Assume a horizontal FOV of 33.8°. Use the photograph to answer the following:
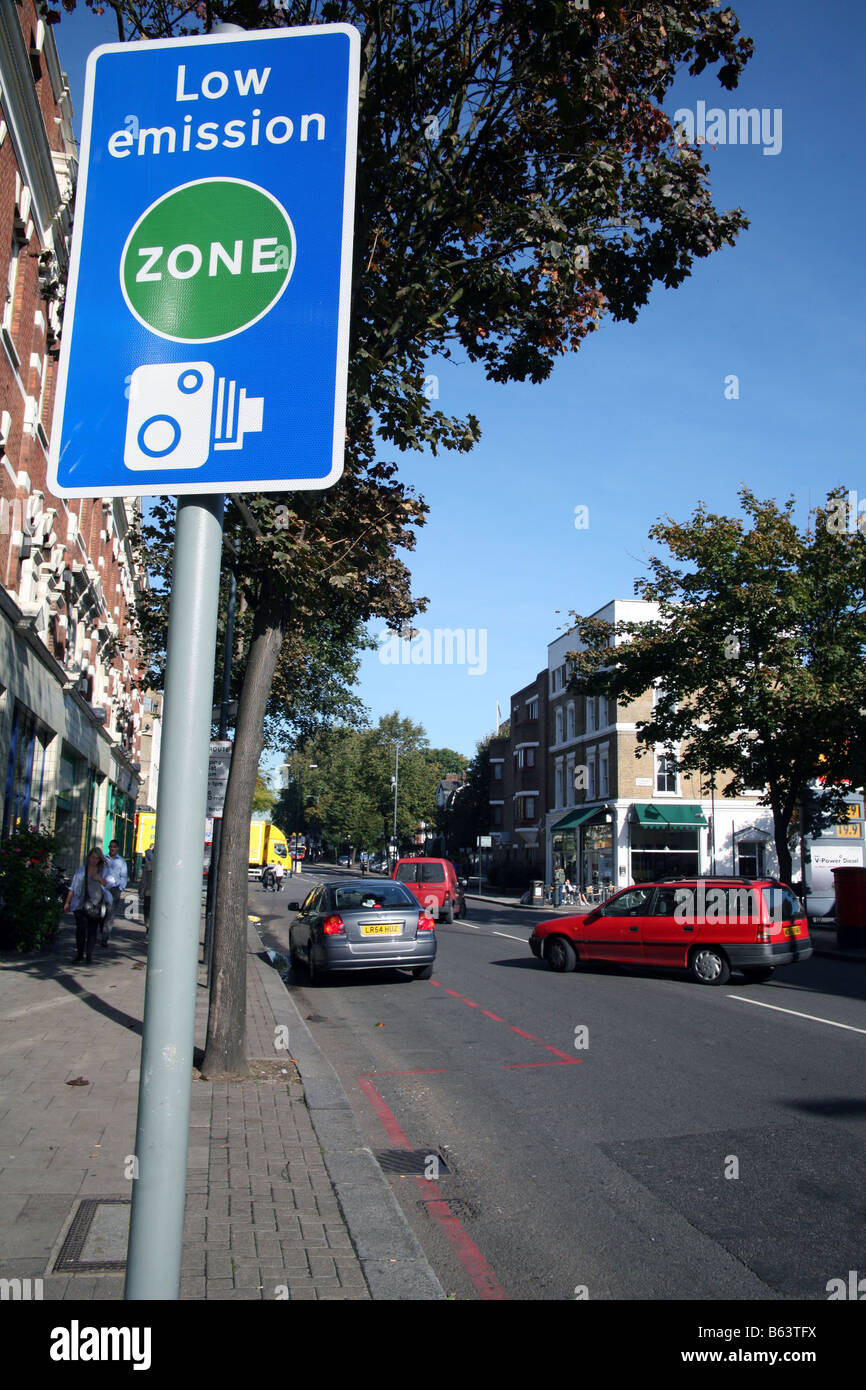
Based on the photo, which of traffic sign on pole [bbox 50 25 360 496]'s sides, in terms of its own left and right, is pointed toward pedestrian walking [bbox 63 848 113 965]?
back

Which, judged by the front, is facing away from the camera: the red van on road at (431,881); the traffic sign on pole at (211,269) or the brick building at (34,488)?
the red van on road

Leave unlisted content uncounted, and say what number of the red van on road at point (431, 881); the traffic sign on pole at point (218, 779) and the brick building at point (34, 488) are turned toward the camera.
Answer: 1

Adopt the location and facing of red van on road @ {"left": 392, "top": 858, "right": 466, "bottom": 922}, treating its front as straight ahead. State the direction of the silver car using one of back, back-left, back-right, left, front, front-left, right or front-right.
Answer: back

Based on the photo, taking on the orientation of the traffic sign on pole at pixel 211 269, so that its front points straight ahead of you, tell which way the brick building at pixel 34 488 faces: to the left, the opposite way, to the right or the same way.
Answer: to the left

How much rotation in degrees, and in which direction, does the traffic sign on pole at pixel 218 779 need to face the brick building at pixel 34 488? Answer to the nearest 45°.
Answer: approximately 135° to its right

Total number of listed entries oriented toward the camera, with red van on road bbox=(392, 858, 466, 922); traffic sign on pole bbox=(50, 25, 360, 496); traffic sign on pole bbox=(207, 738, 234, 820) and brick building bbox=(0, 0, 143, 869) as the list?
2

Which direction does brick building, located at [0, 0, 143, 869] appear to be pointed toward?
to the viewer's right

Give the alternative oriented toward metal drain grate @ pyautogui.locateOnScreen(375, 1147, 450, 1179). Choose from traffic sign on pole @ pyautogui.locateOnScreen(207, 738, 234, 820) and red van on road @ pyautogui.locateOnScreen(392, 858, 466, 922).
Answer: the traffic sign on pole

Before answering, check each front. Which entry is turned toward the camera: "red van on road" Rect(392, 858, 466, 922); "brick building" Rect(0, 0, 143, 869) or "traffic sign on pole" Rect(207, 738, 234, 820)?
the traffic sign on pole

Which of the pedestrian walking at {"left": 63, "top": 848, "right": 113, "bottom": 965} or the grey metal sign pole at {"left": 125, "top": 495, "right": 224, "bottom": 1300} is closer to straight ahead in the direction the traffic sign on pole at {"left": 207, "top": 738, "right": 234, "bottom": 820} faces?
the grey metal sign pole

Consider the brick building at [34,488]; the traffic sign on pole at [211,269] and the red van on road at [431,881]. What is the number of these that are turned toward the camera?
1

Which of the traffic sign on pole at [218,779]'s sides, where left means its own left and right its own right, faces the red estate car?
left

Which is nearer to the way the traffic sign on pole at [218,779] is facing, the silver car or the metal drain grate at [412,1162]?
the metal drain grate

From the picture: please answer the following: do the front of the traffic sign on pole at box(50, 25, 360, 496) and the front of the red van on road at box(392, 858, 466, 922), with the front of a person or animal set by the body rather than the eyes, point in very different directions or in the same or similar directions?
very different directions

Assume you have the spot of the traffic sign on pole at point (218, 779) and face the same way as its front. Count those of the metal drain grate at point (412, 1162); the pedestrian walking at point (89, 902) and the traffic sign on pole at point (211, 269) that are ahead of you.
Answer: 2
